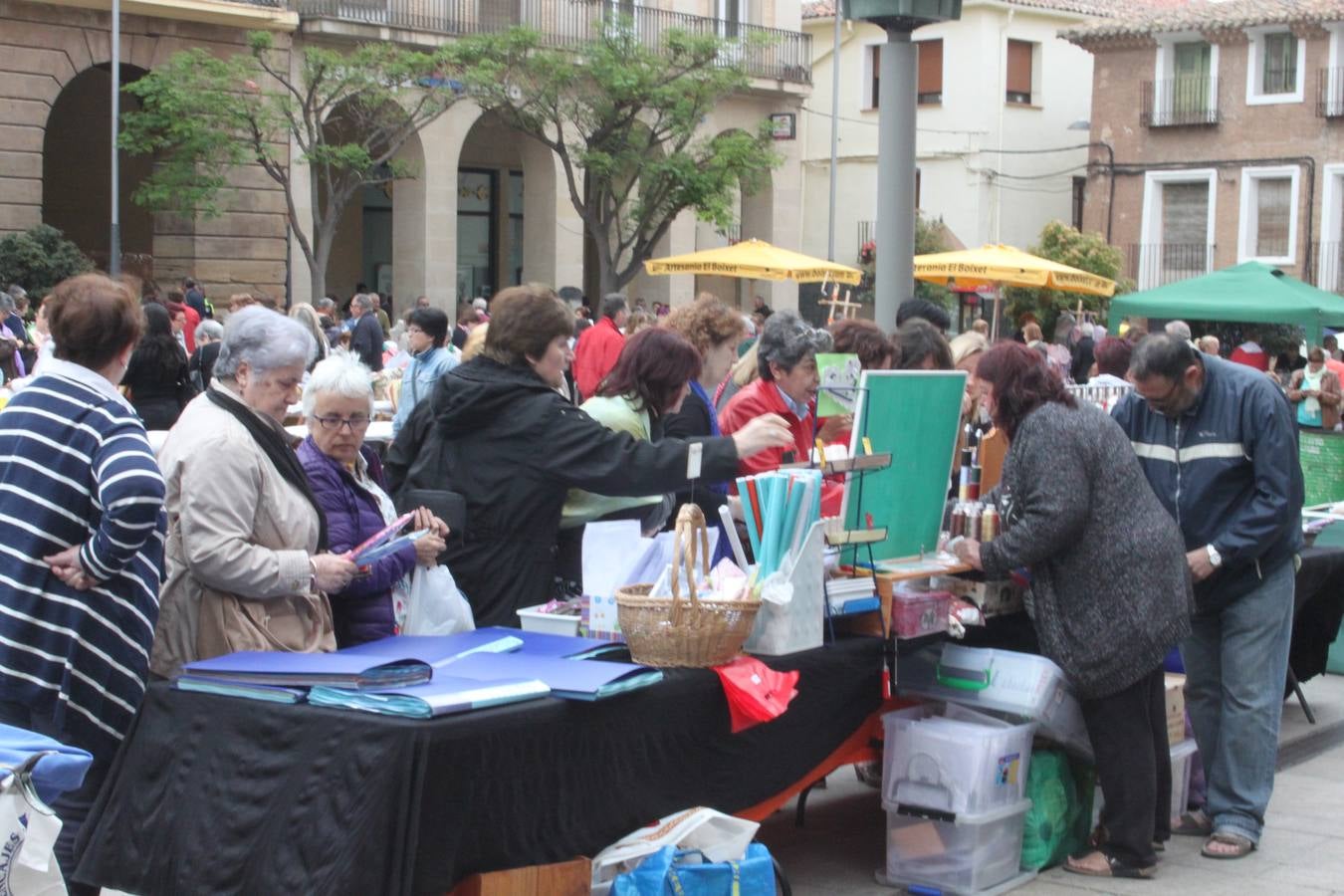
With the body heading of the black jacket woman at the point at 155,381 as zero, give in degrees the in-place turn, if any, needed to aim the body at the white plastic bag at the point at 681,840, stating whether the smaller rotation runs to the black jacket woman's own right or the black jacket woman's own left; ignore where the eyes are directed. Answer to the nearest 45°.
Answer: approximately 180°

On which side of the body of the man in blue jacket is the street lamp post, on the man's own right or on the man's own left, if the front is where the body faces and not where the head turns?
on the man's own right

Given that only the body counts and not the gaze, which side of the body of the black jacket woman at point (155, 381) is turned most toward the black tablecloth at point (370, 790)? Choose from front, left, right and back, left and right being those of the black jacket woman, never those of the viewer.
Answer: back

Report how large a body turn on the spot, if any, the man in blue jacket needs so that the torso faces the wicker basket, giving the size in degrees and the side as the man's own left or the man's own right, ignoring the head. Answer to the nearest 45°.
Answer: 0° — they already face it

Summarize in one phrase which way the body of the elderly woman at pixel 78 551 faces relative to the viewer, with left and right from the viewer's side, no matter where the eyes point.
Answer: facing away from the viewer and to the right of the viewer

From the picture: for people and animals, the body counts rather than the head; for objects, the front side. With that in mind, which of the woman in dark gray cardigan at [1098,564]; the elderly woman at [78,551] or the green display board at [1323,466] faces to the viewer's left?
the woman in dark gray cardigan at [1098,564]

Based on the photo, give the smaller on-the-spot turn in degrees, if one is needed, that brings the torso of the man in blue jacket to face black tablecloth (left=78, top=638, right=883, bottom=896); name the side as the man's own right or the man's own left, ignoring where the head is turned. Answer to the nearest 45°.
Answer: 0° — they already face it

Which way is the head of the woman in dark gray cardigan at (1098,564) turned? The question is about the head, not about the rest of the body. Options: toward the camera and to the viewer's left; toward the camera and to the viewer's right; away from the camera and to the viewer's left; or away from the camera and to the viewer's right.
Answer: away from the camera and to the viewer's left

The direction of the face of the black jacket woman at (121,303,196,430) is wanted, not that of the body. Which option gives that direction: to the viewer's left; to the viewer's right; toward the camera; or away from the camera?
away from the camera

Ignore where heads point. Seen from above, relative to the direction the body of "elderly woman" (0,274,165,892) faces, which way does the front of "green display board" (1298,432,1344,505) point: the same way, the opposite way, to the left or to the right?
the opposite way

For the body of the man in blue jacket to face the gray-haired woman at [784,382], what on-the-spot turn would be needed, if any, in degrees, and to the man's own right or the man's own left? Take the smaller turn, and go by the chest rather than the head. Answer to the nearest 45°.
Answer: approximately 45° to the man's own right

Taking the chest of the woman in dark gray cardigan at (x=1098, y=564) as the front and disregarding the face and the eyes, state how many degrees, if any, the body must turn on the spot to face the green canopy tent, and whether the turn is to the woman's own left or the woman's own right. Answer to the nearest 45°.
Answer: approximately 90° to the woman's own right

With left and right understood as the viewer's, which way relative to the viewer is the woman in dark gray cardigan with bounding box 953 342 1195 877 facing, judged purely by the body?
facing to the left of the viewer

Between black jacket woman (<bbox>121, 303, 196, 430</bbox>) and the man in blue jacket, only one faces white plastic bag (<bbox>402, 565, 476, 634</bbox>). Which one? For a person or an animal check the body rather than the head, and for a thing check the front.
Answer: the man in blue jacket

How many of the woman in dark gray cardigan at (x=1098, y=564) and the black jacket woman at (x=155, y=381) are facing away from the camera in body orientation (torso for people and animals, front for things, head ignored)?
1

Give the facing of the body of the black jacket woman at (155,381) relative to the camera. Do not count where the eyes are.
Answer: away from the camera
